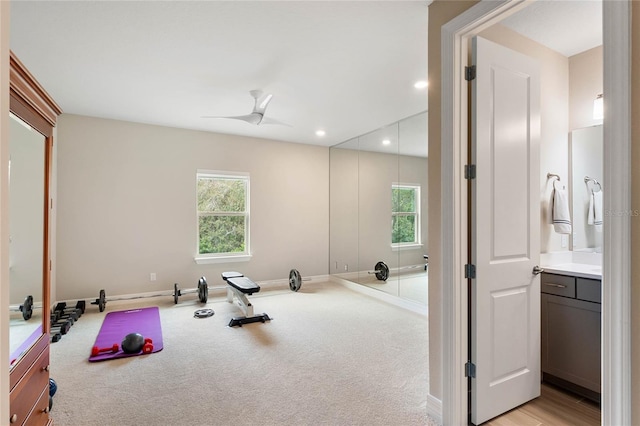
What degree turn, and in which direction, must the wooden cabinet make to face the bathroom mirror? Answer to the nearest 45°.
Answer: approximately 45° to its right

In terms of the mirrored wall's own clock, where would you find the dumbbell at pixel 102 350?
The dumbbell is roughly at 12 o'clock from the mirrored wall.

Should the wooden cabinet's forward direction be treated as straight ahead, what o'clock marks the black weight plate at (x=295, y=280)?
The black weight plate is roughly at 11 o'clock from the wooden cabinet.

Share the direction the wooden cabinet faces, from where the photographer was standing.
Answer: facing to the right of the viewer

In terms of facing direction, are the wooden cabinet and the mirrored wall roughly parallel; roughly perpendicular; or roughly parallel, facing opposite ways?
roughly parallel, facing opposite ways

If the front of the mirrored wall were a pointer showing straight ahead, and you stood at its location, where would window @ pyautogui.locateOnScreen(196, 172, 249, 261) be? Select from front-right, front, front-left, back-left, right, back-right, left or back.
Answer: front-right

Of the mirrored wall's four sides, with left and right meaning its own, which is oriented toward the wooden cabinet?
front

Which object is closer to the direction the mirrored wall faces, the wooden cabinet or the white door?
the wooden cabinet

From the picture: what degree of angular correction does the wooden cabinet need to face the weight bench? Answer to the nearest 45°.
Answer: approximately 45° to its left

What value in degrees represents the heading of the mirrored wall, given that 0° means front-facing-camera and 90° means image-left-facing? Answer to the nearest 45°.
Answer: approximately 45°

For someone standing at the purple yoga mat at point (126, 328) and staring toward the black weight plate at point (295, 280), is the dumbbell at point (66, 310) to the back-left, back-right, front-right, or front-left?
back-left

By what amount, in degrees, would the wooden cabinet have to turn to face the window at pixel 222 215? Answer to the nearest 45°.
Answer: approximately 45° to its left

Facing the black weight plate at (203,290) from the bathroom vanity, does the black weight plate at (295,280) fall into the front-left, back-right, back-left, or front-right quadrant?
front-right

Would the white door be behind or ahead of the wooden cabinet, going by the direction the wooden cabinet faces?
ahead

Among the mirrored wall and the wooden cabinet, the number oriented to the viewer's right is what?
1

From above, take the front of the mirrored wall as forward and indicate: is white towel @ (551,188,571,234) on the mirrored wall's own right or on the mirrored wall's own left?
on the mirrored wall's own left
